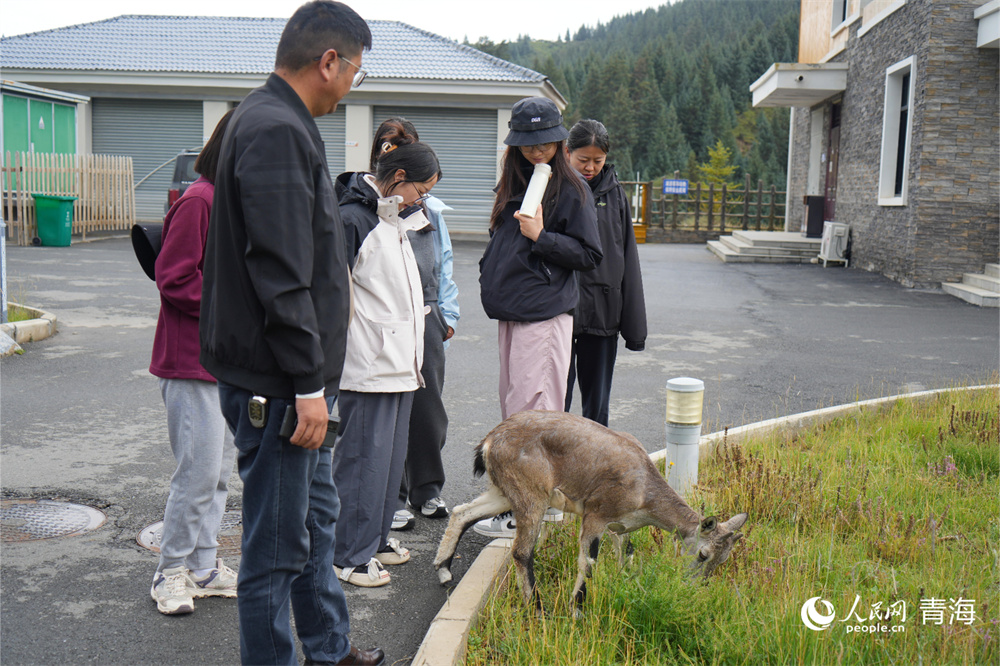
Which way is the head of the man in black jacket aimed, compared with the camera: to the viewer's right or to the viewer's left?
to the viewer's right

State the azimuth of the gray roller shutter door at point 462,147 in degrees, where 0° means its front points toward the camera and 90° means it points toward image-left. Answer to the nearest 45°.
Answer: approximately 0°

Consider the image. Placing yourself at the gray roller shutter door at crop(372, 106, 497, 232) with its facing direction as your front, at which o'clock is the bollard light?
The bollard light is roughly at 12 o'clock from the gray roller shutter door.

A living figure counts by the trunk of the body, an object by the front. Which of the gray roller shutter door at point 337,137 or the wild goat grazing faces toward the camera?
the gray roller shutter door

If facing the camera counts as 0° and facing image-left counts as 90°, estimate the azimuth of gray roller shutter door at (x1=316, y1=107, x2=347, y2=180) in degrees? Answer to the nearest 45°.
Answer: approximately 0°

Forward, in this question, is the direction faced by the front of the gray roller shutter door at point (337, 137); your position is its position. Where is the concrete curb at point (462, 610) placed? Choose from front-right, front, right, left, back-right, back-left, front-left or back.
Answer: front

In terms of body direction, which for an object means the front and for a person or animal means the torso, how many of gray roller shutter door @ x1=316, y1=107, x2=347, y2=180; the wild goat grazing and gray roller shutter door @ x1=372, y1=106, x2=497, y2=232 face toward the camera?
2

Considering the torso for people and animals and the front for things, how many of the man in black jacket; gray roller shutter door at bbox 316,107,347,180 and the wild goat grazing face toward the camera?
1

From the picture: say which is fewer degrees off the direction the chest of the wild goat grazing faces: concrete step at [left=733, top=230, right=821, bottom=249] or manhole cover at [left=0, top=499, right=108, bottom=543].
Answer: the concrete step

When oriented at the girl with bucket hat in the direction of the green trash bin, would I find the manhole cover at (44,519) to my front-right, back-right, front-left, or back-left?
front-left

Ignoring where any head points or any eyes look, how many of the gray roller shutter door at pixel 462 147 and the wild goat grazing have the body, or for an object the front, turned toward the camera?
1

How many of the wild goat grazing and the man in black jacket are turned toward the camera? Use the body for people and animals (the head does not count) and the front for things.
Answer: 0

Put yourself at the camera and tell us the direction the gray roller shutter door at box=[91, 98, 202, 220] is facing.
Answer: facing the viewer

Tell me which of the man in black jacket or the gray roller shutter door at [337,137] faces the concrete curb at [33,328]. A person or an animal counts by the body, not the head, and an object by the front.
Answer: the gray roller shutter door

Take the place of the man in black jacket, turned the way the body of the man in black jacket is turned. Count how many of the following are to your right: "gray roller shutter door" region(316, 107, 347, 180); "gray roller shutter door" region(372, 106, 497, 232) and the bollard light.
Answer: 0

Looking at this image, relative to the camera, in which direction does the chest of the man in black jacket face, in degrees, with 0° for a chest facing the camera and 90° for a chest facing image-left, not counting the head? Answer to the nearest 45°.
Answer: approximately 270°

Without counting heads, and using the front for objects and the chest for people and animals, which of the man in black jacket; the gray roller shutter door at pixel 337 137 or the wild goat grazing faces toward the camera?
the gray roller shutter door

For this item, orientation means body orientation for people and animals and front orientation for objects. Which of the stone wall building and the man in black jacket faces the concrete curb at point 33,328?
the stone wall building

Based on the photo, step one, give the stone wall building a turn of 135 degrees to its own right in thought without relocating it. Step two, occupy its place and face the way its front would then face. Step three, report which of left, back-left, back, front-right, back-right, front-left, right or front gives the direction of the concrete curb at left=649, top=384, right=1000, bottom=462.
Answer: back

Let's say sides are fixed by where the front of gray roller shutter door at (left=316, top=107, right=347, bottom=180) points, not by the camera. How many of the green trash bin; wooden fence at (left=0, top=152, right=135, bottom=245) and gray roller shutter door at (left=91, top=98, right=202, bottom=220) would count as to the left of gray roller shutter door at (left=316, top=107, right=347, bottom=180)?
0

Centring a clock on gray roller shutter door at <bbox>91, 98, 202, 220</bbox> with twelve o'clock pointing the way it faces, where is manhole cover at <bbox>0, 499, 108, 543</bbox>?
The manhole cover is roughly at 12 o'clock from the gray roller shutter door.

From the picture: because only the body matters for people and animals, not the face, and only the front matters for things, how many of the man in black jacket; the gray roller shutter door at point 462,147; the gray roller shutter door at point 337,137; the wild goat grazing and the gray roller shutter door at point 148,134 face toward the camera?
3

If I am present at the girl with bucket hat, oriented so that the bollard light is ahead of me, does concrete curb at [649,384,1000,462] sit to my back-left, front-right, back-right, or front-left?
front-left
